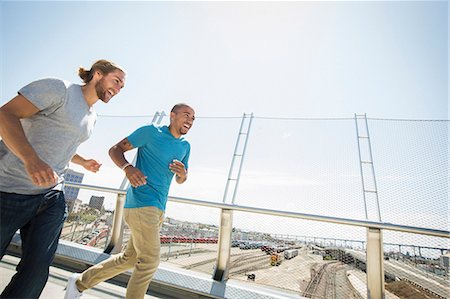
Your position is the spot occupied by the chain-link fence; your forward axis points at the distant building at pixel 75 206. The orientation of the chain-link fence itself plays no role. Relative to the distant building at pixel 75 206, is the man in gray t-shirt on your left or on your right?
left

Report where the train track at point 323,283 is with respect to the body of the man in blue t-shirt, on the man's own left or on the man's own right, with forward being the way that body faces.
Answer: on the man's own left

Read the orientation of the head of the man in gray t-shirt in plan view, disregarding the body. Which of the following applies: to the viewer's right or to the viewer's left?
to the viewer's right

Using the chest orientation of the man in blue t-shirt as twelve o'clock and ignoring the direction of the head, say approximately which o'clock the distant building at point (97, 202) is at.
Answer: The distant building is roughly at 7 o'clock from the man in blue t-shirt.

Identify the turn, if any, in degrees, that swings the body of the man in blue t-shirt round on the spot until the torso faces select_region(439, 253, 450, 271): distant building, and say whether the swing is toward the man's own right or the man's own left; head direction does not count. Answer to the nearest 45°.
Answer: approximately 45° to the man's own left

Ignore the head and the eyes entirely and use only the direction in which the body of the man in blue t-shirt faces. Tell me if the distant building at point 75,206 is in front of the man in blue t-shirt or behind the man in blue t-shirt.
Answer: behind
